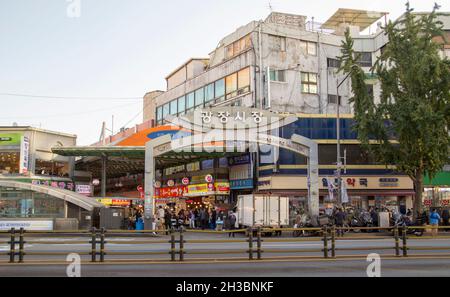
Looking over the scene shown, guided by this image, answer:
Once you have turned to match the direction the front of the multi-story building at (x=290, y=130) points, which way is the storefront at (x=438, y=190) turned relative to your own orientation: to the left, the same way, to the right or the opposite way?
the same way

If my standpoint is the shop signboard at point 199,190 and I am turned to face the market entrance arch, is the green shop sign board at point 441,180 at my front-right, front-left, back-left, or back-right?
front-left

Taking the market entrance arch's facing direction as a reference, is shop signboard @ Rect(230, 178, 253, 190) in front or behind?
behind

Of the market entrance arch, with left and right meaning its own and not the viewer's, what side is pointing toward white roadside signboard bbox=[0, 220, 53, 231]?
right

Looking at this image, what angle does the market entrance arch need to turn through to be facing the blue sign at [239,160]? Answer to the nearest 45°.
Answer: approximately 180°

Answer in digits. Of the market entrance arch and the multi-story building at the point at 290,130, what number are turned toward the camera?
2

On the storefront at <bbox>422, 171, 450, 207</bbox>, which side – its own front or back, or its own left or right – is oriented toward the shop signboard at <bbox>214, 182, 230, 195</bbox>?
right

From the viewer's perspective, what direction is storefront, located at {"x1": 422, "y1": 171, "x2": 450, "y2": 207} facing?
toward the camera

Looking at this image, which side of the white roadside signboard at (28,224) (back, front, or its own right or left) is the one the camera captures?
front

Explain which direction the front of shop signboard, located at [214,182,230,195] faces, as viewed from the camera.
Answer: facing the viewer

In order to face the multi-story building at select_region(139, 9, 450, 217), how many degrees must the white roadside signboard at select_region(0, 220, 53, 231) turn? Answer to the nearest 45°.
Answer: approximately 90° to its left

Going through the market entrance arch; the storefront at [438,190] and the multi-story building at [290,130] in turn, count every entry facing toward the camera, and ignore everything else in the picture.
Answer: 3

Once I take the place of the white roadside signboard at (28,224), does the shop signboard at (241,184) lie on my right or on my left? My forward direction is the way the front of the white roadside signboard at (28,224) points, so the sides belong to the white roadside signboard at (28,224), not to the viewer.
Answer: on my left

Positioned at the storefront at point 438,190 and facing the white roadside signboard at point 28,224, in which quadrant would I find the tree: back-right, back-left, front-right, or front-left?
front-left

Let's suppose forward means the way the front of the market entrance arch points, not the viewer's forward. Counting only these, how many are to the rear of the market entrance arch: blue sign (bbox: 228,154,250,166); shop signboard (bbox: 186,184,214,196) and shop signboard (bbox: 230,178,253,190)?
3

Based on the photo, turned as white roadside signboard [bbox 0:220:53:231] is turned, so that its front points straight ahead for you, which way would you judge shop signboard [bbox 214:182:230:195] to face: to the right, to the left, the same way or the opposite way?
the same way

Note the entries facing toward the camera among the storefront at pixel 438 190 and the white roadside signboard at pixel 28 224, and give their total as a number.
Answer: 2
